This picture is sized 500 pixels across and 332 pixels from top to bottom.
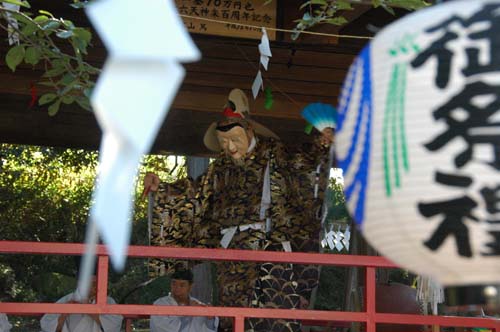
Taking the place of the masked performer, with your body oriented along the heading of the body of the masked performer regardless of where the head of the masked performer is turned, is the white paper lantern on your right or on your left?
on your left

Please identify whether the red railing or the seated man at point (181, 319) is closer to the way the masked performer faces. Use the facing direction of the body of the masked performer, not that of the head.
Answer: the red railing

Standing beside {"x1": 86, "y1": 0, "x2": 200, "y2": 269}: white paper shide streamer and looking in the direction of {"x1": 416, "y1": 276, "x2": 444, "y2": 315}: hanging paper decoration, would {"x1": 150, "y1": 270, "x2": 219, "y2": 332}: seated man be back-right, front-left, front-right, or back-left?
front-left

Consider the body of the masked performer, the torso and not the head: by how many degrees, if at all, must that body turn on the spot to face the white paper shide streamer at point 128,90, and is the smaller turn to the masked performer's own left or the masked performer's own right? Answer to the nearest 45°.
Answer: approximately 45° to the masked performer's own left

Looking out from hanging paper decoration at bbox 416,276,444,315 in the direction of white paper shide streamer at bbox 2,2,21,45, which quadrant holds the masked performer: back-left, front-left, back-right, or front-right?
front-right

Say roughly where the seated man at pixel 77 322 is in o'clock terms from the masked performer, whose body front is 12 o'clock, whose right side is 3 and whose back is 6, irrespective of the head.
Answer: The seated man is roughly at 3 o'clock from the masked performer.

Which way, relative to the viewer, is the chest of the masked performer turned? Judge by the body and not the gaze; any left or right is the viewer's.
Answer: facing the viewer and to the left of the viewer

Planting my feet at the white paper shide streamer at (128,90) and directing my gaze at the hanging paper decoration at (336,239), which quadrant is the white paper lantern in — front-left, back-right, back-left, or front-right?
front-right

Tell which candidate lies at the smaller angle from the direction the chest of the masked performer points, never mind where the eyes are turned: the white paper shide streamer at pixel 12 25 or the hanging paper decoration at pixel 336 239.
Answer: the white paper shide streamer

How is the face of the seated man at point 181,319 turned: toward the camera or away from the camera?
toward the camera

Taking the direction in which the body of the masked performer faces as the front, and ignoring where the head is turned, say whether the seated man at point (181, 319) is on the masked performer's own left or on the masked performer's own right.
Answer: on the masked performer's own right

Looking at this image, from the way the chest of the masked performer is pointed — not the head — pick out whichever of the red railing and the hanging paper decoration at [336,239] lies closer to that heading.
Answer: the red railing
